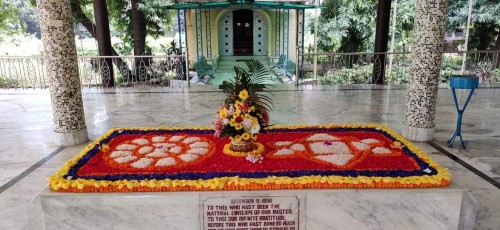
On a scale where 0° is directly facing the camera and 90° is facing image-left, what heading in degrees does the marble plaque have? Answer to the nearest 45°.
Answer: approximately 0°

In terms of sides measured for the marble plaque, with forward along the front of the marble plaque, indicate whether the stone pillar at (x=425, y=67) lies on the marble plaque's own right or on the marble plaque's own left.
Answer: on the marble plaque's own left

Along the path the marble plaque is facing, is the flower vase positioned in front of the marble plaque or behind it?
behind

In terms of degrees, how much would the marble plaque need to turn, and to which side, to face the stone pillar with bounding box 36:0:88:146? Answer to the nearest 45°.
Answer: approximately 135° to its right

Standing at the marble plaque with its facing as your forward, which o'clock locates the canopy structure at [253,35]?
The canopy structure is roughly at 6 o'clock from the marble plaque.
